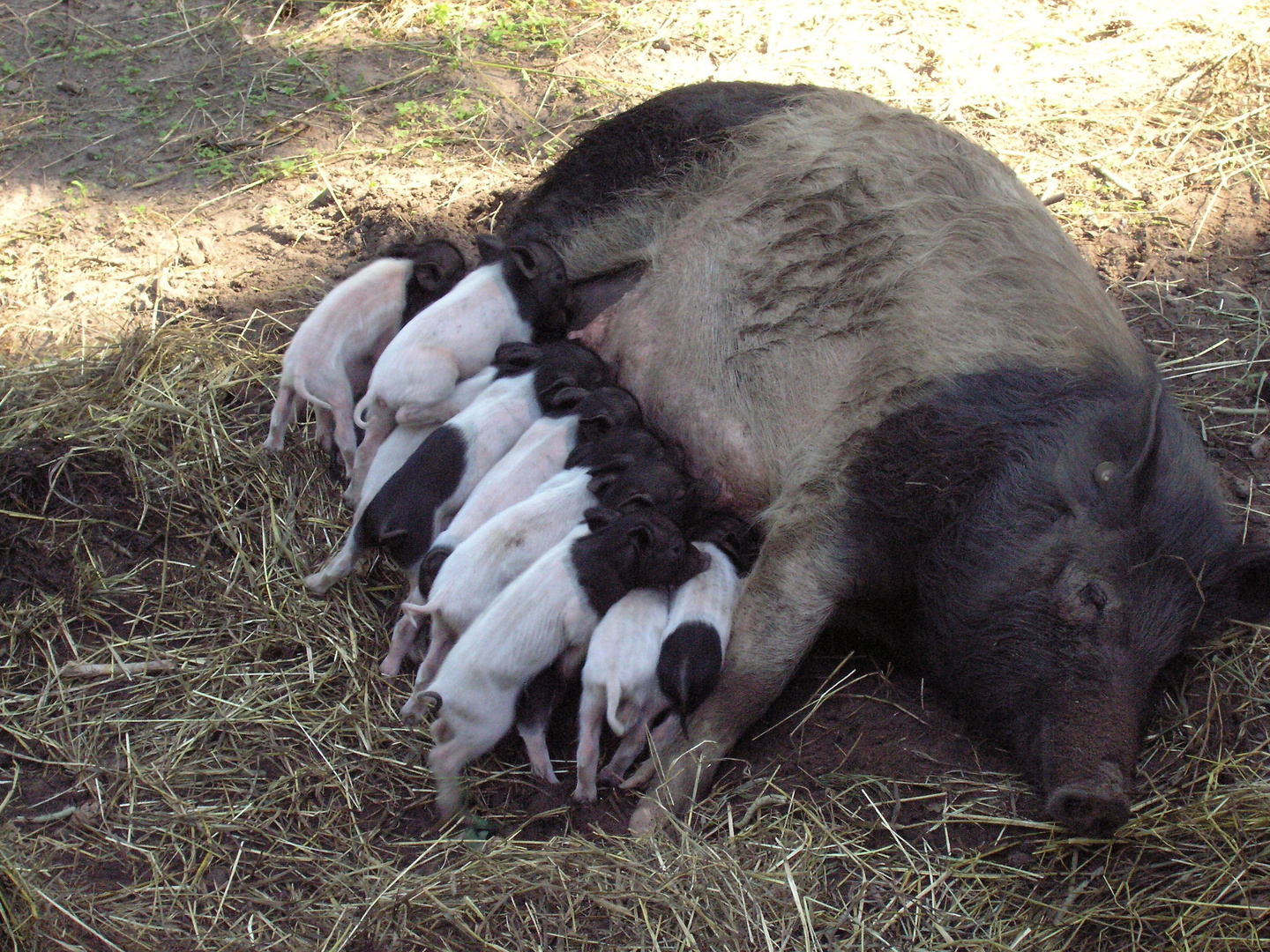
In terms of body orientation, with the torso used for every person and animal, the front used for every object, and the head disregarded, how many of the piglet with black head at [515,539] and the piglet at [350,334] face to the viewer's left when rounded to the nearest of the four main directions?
0

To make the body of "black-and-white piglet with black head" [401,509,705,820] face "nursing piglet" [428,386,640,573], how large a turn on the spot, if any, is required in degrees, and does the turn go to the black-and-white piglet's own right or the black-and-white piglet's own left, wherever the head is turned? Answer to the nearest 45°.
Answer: approximately 45° to the black-and-white piglet's own left

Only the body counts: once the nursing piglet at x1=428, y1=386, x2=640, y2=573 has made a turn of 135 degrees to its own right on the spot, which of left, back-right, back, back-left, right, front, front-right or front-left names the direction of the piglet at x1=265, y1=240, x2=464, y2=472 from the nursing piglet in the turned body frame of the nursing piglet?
back-right

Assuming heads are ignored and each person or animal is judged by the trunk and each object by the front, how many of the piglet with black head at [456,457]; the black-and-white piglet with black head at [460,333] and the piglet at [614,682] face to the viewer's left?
0

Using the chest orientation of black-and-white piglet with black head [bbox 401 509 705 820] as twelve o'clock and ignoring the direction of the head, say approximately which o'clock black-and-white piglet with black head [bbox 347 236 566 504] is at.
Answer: black-and-white piglet with black head [bbox 347 236 566 504] is roughly at 10 o'clock from black-and-white piglet with black head [bbox 401 509 705 820].

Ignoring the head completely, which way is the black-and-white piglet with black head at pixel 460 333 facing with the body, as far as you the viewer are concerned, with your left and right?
facing away from the viewer and to the right of the viewer

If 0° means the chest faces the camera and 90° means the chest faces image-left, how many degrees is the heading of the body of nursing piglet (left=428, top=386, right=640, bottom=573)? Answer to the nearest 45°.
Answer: approximately 225°

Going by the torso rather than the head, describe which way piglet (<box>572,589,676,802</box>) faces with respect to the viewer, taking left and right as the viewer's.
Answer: facing away from the viewer and to the right of the viewer

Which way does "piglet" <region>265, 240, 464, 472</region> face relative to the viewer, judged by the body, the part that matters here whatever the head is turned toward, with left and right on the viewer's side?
facing away from the viewer and to the right of the viewer

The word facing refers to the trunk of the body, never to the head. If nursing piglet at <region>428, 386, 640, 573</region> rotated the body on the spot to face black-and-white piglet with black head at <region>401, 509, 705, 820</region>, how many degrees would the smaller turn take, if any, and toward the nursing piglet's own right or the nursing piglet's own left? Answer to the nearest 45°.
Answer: approximately 135° to the nursing piglet's own right

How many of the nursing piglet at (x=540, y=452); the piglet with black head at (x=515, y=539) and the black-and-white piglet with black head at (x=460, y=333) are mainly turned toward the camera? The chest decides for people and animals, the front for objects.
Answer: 0

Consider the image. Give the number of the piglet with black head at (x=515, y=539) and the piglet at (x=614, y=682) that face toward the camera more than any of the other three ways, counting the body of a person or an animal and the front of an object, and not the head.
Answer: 0

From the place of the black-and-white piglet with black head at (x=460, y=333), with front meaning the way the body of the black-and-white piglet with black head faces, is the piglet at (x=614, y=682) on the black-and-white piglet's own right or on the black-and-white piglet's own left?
on the black-and-white piglet's own right

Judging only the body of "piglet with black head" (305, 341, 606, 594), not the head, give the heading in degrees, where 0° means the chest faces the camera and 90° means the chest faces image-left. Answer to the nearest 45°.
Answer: approximately 225°

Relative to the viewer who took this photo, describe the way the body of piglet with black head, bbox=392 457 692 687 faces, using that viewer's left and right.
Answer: facing away from the viewer and to the right of the viewer
